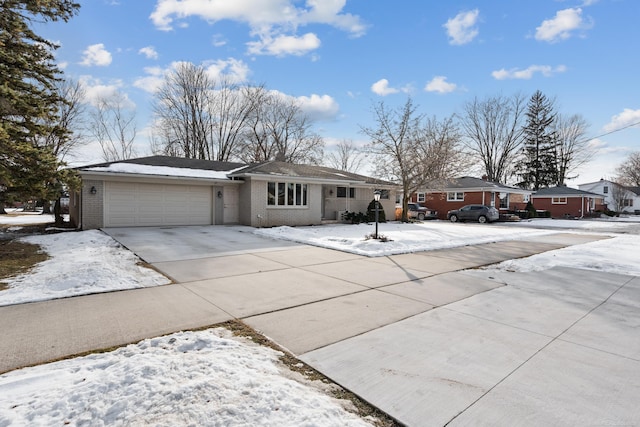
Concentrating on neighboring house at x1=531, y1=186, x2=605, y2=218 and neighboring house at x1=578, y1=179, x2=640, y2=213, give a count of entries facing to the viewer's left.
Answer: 0

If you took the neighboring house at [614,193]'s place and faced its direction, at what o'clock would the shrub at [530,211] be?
The shrub is roughly at 2 o'clock from the neighboring house.

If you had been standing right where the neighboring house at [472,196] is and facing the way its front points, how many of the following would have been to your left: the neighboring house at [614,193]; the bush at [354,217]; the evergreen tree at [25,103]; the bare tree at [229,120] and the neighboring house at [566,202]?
2

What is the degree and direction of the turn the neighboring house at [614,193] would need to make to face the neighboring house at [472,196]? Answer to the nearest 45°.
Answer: approximately 45° to its right

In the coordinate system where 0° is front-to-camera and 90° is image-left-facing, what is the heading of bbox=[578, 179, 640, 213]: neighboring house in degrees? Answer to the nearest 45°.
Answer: approximately 315°

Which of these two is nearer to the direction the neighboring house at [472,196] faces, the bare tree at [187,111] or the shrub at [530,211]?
the shrub

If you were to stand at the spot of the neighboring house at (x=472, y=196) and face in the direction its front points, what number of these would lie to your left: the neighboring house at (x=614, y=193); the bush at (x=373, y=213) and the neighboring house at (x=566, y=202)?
2

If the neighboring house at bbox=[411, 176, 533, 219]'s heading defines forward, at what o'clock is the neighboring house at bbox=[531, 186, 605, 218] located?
the neighboring house at bbox=[531, 186, 605, 218] is roughly at 9 o'clock from the neighboring house at bbox=[411, 176, 533, 219].

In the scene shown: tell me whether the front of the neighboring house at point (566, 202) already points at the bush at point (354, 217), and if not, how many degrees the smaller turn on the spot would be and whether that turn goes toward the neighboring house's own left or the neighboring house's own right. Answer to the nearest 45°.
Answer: approximately 45° to the neighboring house's own right

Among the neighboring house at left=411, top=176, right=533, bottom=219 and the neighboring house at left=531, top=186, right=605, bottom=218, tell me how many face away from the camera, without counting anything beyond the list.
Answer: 0

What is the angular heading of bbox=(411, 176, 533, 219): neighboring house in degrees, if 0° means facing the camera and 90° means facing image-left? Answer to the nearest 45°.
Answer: approximately 315°

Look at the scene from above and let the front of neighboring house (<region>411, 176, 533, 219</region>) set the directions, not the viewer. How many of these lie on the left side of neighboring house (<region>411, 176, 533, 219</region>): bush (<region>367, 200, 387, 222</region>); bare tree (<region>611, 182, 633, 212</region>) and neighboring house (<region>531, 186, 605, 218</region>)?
2

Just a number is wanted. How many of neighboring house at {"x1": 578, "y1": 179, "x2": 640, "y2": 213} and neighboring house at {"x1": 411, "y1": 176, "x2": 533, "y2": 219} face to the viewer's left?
0
